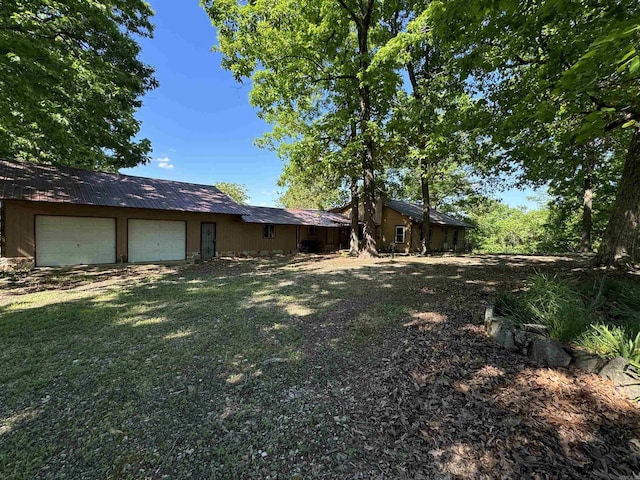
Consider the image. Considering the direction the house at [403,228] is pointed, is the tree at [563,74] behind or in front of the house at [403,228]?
in front

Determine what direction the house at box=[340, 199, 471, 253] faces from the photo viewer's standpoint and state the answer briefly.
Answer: facing the viewer and to the right of the viewer

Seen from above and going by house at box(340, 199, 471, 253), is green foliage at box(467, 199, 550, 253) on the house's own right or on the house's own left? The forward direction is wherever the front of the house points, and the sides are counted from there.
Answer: on the house's own left

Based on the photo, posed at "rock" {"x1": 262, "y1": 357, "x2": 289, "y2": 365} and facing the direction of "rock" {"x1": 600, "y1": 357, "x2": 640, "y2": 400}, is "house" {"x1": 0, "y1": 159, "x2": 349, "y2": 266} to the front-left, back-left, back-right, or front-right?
back-left

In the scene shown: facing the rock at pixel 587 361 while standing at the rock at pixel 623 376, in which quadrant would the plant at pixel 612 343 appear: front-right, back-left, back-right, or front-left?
front-right

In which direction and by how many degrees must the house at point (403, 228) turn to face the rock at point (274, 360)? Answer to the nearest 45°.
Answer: approximately 45° to its right

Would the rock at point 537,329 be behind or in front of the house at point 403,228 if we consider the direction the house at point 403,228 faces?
in front

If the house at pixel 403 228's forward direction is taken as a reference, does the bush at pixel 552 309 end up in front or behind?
in front

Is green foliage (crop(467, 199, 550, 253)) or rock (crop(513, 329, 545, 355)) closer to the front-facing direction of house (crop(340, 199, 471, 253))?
the rock

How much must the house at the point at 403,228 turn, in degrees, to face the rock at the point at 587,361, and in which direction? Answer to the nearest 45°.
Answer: approximately 45° to its right

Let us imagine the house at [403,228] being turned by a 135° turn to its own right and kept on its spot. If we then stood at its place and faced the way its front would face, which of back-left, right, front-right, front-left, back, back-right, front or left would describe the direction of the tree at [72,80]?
front-left

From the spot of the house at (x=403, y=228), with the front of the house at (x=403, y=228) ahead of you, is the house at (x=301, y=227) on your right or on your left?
on your right

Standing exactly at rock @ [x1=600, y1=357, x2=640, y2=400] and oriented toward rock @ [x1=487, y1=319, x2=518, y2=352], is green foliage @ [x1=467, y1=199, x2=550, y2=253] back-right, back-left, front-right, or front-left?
front-right
